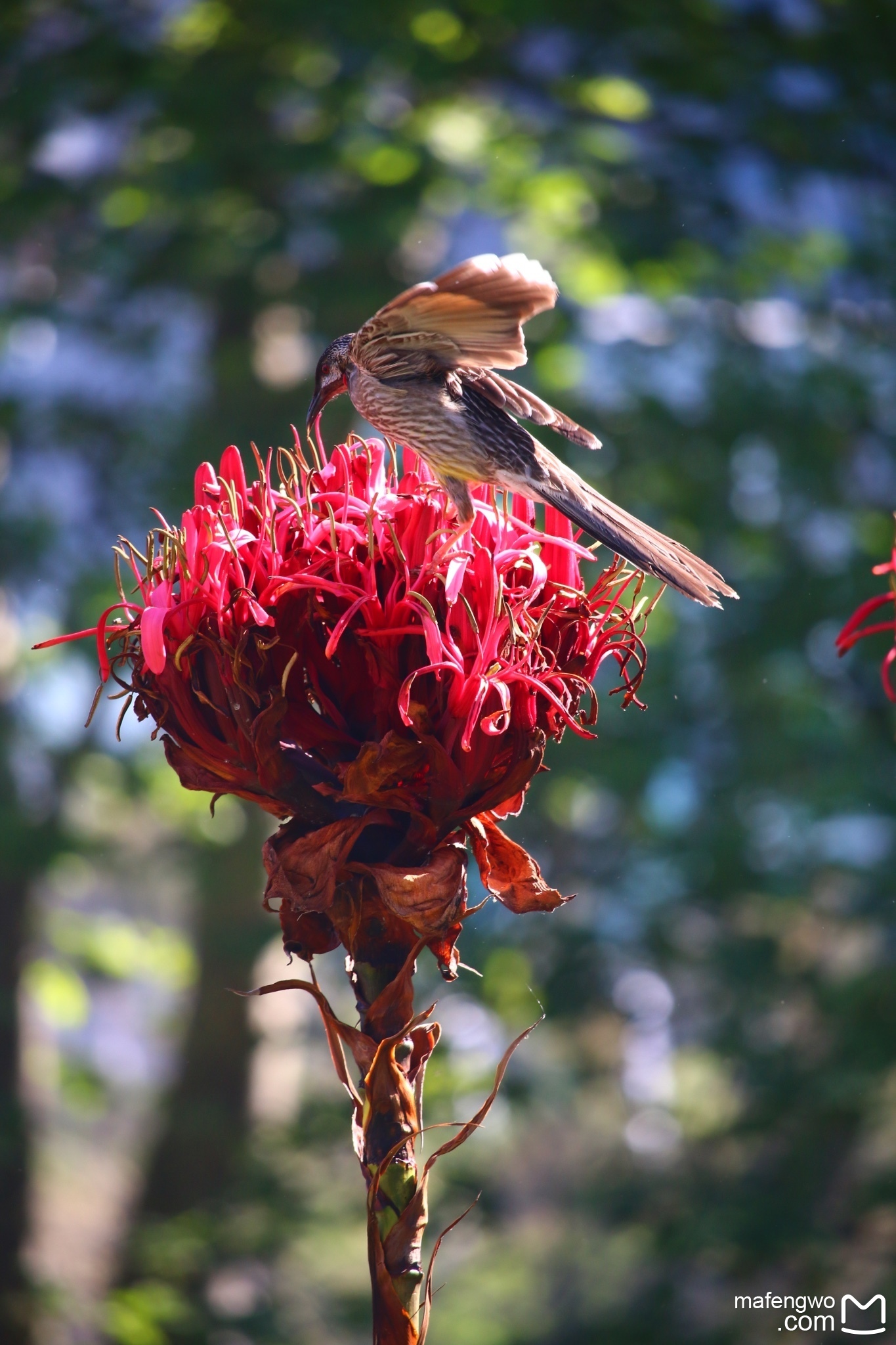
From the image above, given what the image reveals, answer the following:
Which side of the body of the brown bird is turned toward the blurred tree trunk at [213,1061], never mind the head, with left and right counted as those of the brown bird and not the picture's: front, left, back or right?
right

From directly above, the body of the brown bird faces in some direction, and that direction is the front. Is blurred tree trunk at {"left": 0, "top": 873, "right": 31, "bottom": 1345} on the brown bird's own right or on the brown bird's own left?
on the brown bird's own right

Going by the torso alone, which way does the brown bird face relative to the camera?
to the viewer's left
